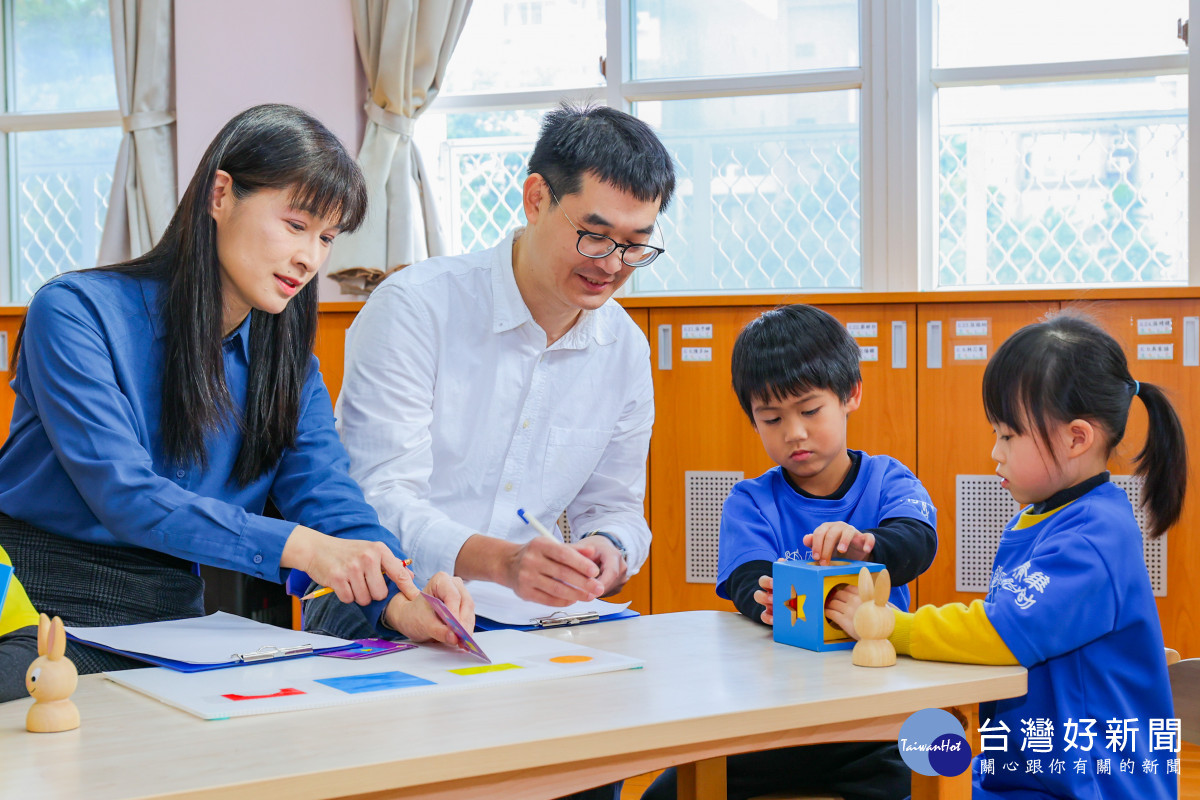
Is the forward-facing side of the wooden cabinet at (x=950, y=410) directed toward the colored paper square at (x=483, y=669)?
yes

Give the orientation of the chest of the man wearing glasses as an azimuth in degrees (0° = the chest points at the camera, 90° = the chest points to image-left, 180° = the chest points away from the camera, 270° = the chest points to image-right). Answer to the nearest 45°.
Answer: approximately 315°

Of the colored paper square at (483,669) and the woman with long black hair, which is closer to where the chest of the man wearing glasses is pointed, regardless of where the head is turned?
the colored paper square

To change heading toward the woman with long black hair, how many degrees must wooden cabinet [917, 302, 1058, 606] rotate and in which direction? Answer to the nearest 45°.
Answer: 0° — it already faces them

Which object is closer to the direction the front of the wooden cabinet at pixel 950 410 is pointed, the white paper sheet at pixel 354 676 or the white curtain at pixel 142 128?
the white paper sheet

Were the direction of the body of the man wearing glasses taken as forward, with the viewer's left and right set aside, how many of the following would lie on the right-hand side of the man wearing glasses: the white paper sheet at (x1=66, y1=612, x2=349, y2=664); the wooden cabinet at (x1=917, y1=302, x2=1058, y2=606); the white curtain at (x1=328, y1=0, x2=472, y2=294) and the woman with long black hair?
2

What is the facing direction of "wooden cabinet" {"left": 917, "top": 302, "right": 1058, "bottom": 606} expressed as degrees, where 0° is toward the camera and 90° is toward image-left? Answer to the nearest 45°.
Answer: approximately 0°
